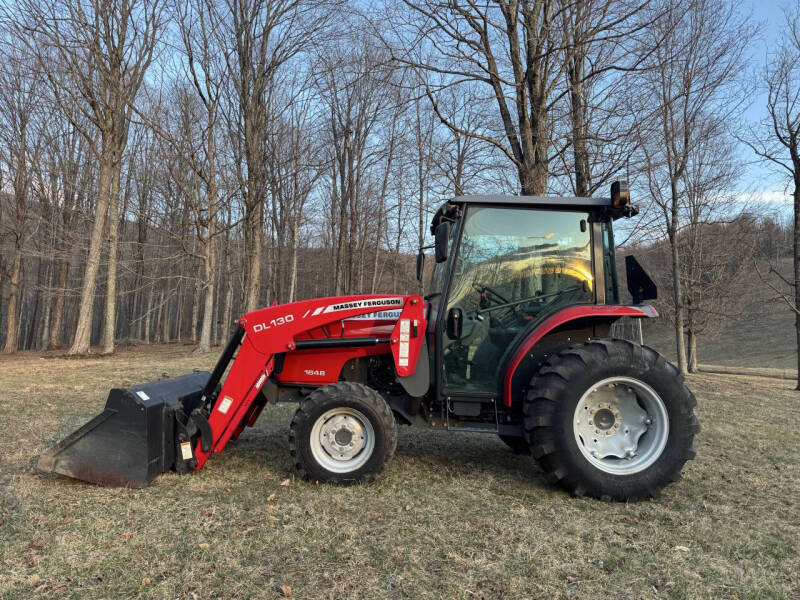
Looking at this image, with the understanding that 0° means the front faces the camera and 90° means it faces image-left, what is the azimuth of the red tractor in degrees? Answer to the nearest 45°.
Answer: approximately 90°
